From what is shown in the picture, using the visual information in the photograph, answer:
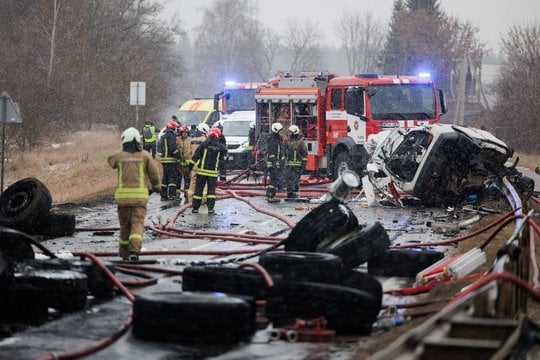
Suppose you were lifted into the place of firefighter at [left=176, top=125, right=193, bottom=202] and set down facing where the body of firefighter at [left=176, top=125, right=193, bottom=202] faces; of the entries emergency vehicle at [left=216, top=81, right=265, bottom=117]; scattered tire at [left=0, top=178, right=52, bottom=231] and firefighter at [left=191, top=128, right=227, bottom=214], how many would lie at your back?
1

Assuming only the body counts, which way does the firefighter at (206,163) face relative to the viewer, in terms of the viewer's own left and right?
facing away from the viewer

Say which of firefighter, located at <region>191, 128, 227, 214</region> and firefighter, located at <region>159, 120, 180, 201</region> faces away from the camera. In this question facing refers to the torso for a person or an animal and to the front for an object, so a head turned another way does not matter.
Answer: firefighter, located at <region>191, 128, 227, 214</region>

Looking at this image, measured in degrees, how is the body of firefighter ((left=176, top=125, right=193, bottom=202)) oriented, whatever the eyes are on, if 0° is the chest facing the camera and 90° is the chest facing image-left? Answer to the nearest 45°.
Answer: approximately 0°

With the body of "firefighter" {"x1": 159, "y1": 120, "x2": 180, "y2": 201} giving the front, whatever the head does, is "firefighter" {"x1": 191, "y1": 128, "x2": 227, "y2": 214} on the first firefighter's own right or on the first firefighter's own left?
on the first firefighter's own right

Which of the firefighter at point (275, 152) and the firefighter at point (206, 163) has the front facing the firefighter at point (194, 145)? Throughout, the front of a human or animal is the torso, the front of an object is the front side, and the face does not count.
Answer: the firefighter at point (206, 163)
